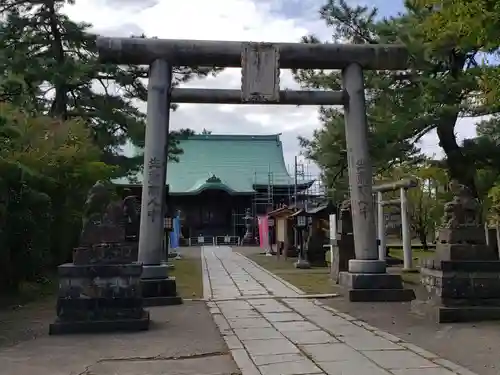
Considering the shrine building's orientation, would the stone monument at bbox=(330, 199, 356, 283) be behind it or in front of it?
in front

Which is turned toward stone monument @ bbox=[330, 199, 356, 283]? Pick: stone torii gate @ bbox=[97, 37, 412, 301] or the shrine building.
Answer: the shrine building

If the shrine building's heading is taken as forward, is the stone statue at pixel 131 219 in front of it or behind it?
in front

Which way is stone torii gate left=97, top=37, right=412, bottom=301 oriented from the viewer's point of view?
toward the camera

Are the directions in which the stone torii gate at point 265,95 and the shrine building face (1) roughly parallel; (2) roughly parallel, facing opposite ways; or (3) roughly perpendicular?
roughly parallel

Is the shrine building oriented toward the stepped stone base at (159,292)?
yes

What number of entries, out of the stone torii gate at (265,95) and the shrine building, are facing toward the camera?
2

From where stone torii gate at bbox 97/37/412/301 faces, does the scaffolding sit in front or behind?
behind

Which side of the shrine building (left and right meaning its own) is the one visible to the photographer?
front
